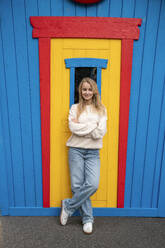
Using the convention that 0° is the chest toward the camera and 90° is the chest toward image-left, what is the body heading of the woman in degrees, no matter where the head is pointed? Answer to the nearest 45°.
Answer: approximately 0°
